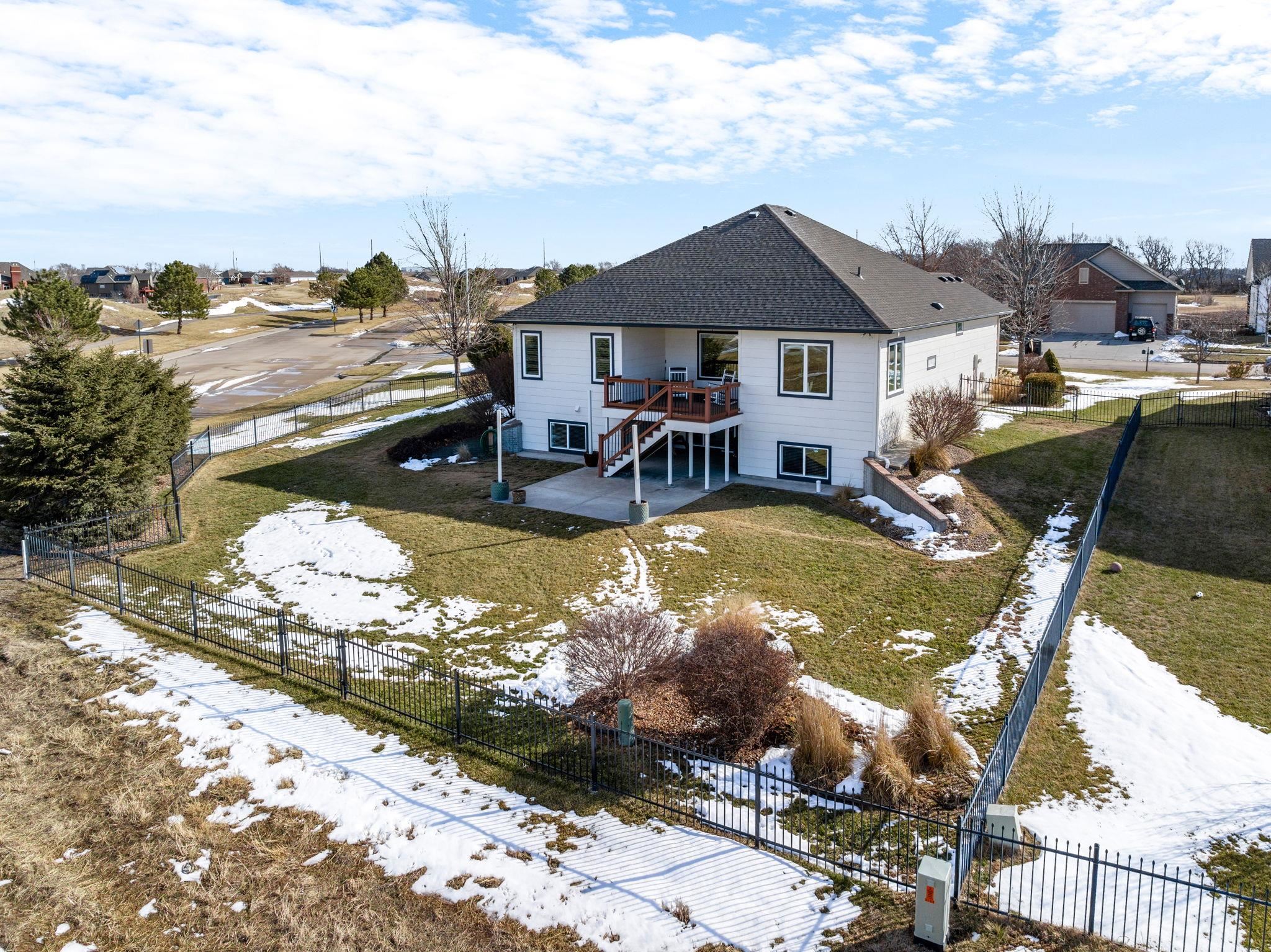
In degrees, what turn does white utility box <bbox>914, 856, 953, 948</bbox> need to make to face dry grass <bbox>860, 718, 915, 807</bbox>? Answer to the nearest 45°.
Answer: approximately 180°

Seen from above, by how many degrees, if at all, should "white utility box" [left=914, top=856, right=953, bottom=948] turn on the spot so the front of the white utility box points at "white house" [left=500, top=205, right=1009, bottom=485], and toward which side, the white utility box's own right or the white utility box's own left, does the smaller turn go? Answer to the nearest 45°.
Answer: approximately 180°

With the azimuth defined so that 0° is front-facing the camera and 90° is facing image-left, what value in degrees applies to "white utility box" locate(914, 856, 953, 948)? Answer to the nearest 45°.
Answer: approximately 0°

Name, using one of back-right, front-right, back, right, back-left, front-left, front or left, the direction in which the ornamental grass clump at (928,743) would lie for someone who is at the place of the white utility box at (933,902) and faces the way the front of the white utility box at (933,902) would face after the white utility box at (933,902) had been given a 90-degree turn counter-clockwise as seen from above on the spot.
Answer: left

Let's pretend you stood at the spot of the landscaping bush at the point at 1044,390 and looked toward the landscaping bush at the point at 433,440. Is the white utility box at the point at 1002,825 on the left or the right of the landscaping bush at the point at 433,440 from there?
left

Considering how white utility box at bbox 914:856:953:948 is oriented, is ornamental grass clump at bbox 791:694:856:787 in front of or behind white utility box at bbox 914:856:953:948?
behind

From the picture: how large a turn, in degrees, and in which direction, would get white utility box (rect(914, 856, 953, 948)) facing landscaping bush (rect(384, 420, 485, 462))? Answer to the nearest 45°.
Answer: approximately 135° to its right

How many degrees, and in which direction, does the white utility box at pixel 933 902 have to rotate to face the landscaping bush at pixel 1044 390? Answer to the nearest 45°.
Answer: approximately 180°

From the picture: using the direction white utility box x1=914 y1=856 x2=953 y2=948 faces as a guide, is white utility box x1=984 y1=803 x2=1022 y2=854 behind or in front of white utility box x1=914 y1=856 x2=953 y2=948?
behind
